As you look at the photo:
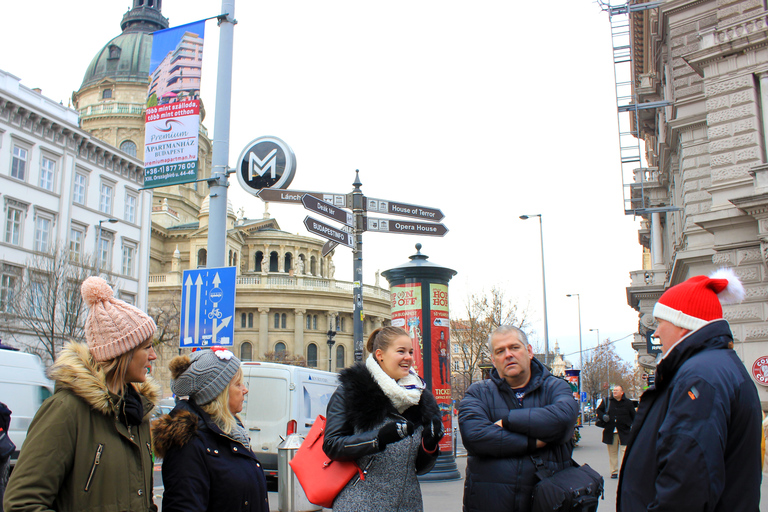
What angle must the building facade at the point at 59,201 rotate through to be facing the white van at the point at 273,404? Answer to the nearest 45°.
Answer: approximately 45° to its right

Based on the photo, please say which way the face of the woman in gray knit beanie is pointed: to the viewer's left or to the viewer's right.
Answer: to the viewer's right

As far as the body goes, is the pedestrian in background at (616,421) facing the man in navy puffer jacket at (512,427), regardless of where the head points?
yes

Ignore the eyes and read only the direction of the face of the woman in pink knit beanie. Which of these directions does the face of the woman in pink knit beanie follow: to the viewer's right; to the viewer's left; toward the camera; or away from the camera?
to the viewer's right

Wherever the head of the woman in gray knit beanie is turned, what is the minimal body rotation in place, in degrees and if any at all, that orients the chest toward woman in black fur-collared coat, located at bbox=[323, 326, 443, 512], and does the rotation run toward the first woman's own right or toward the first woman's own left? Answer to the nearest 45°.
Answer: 0° — they already face them

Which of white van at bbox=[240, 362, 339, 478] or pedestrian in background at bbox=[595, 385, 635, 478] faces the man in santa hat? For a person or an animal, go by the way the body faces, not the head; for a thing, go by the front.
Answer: the pedestrian in background

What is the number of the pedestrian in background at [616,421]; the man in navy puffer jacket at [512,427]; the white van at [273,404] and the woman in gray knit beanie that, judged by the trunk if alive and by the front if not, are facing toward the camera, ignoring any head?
2

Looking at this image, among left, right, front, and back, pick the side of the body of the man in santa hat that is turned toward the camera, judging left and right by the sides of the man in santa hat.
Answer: left

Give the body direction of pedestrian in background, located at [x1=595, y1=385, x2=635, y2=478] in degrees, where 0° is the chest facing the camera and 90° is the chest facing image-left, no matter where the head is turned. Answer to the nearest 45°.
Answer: approximately 0°

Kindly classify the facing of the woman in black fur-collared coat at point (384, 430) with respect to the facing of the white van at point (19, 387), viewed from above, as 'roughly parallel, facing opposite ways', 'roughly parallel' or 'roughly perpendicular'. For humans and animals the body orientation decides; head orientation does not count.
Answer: roughly perpendicular
